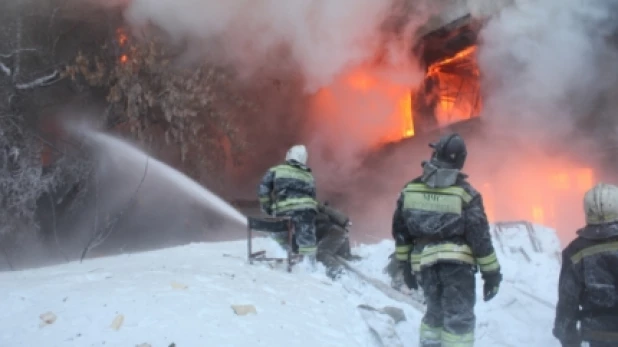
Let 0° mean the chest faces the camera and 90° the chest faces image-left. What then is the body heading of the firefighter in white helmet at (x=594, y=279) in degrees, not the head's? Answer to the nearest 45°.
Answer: approximately 180°

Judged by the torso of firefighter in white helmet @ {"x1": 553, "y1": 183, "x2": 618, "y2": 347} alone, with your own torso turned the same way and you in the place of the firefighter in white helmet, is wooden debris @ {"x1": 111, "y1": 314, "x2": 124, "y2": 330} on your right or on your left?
on your left

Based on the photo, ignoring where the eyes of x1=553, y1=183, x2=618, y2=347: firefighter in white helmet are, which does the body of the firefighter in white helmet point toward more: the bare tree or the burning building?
the burning building

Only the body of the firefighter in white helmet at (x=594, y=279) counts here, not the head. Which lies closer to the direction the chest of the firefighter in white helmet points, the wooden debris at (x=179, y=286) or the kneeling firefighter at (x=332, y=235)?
the kneeling firefighter

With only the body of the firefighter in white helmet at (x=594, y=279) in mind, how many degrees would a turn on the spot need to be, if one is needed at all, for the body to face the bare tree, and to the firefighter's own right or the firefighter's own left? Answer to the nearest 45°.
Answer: approximately 90° to the firefighter's own left

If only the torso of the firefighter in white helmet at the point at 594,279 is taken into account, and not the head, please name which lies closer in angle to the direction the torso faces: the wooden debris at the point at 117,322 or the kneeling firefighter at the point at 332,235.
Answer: the kneeling firefighter

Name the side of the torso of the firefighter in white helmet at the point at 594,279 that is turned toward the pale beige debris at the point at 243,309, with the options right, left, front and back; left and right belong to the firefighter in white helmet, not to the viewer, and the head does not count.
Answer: left

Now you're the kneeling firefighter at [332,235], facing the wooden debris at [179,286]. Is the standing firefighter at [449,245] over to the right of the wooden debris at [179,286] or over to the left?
left

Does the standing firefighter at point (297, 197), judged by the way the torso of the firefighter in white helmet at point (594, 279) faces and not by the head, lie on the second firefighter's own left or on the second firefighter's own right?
on the second firefighter's own left
